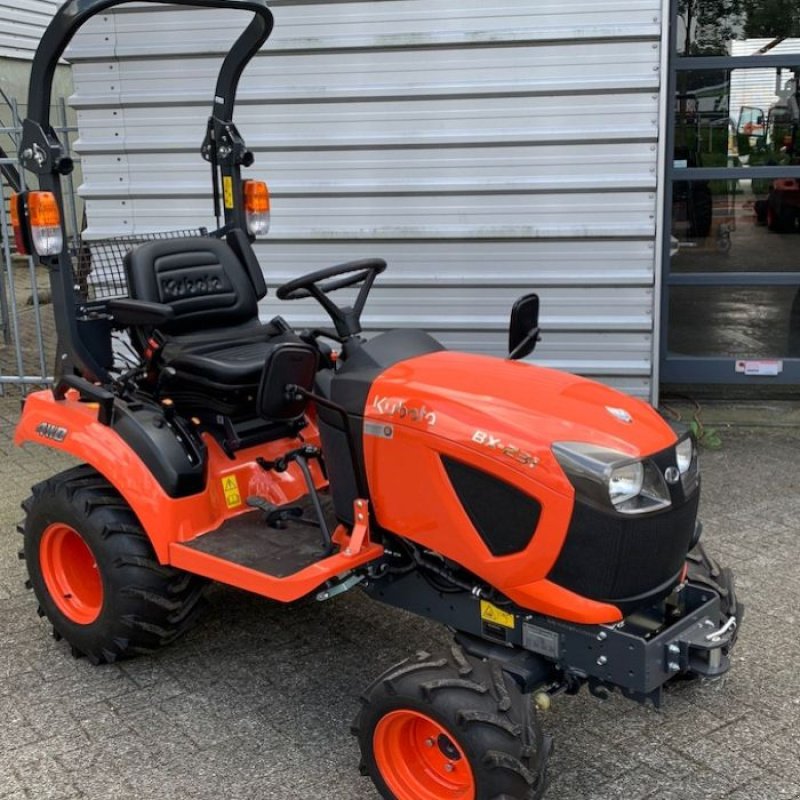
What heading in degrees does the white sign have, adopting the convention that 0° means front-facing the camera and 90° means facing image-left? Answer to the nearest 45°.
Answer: approximately 0°

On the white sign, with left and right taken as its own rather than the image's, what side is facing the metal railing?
right

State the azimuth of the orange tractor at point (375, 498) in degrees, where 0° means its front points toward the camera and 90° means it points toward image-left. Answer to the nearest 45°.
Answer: approximately 315°

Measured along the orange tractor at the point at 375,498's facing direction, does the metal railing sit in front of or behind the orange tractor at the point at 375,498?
behind

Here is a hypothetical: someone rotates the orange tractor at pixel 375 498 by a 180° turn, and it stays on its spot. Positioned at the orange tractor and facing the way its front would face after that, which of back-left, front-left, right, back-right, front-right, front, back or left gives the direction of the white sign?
right
